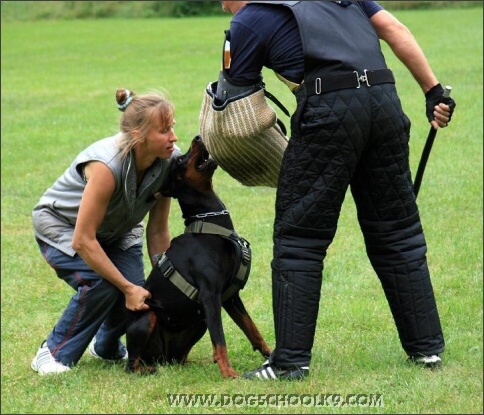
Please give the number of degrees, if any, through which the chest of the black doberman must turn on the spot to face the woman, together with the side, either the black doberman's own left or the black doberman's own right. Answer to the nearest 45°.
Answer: approximately 135° to the black doberman's own left
